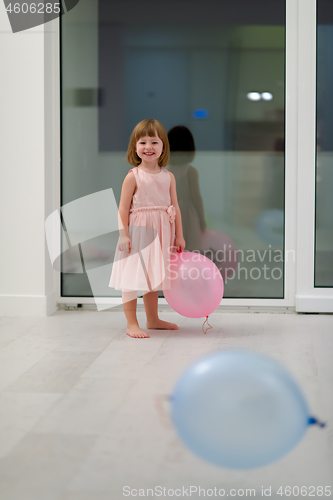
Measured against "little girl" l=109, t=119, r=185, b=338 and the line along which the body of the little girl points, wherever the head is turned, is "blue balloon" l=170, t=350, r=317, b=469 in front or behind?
in front

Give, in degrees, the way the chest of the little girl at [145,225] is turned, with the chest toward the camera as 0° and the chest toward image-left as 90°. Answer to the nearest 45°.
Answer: approximately 315°
